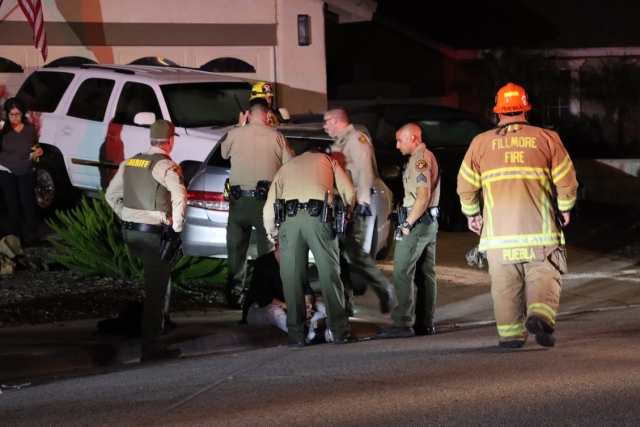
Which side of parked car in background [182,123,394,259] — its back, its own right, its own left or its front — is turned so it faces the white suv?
left

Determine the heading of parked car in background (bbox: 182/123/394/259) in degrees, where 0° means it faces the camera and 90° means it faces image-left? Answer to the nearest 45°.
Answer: approximately 225°

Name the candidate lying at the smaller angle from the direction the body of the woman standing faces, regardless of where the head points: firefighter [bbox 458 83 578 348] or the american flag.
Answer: the firefighter

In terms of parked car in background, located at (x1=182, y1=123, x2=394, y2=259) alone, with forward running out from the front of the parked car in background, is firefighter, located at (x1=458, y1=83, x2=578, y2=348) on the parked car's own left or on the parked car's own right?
on the parked car's own right

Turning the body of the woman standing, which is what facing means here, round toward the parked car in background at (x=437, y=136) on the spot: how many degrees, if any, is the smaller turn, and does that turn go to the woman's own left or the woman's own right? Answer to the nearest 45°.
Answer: approximately 90° to the woman's own left
